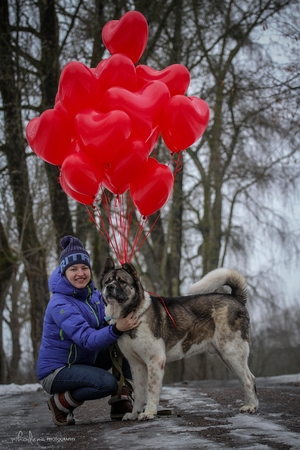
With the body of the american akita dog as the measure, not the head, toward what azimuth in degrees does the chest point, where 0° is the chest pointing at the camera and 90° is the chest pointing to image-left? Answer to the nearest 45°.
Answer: approximately 90°

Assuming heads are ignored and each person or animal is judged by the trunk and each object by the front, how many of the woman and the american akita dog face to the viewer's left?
1

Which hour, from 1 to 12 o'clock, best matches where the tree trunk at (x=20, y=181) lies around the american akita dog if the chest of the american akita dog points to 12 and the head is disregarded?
The tree trunk is roughly at 2 o'clock from the american akita dog.

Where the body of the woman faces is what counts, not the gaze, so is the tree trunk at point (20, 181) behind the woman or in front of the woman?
behind

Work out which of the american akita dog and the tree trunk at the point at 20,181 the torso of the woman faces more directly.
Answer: the american akita dog
